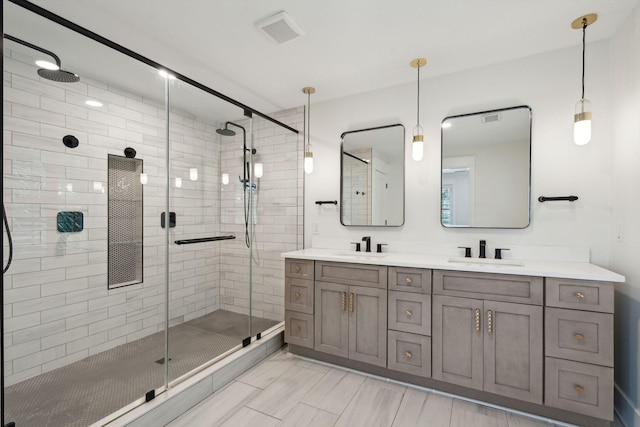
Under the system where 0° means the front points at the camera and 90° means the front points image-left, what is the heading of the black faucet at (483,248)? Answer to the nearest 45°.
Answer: approximately 0°

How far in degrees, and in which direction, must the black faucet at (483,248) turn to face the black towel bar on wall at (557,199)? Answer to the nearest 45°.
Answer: approximately 90° to its left

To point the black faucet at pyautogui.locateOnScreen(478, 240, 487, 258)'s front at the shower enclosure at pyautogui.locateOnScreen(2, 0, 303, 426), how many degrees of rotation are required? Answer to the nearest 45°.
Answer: approximately 45° to its right

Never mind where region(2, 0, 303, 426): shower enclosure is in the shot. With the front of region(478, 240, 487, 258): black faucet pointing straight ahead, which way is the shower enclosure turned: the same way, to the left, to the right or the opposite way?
to the left

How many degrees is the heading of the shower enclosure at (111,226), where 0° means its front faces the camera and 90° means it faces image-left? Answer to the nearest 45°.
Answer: approximately 315°

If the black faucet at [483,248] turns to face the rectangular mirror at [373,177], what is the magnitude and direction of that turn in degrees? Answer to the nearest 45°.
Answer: approximately 90° to its right
